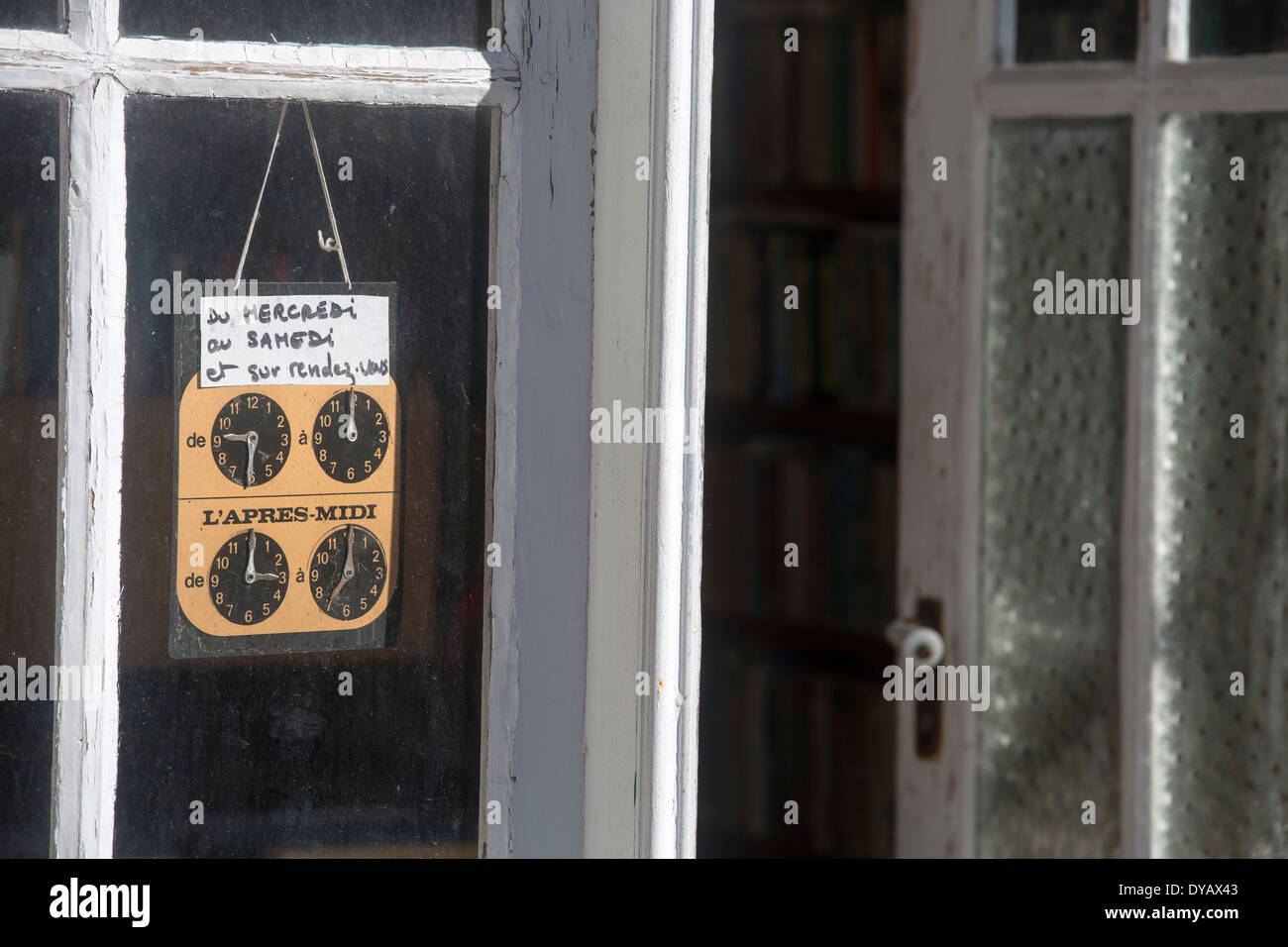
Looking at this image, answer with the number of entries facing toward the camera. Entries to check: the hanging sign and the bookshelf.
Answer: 2

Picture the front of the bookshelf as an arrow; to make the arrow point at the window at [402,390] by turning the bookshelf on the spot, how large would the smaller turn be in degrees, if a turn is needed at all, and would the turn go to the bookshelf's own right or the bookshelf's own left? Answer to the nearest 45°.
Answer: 0° — it already faces it

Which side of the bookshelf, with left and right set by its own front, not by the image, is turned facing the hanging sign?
front

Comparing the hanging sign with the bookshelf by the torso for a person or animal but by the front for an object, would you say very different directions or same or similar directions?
same or similar directions

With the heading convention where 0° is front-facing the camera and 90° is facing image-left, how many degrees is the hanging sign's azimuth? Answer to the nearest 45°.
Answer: approximately 0°

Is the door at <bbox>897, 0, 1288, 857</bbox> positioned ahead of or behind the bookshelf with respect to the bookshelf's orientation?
ahead

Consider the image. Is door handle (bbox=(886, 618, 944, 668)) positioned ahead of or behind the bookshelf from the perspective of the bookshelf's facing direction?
ahead

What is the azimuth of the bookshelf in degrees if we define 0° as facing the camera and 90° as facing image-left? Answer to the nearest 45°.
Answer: approximately 0°

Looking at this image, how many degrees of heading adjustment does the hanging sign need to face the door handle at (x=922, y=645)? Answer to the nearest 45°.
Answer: approximately 135° to its left
